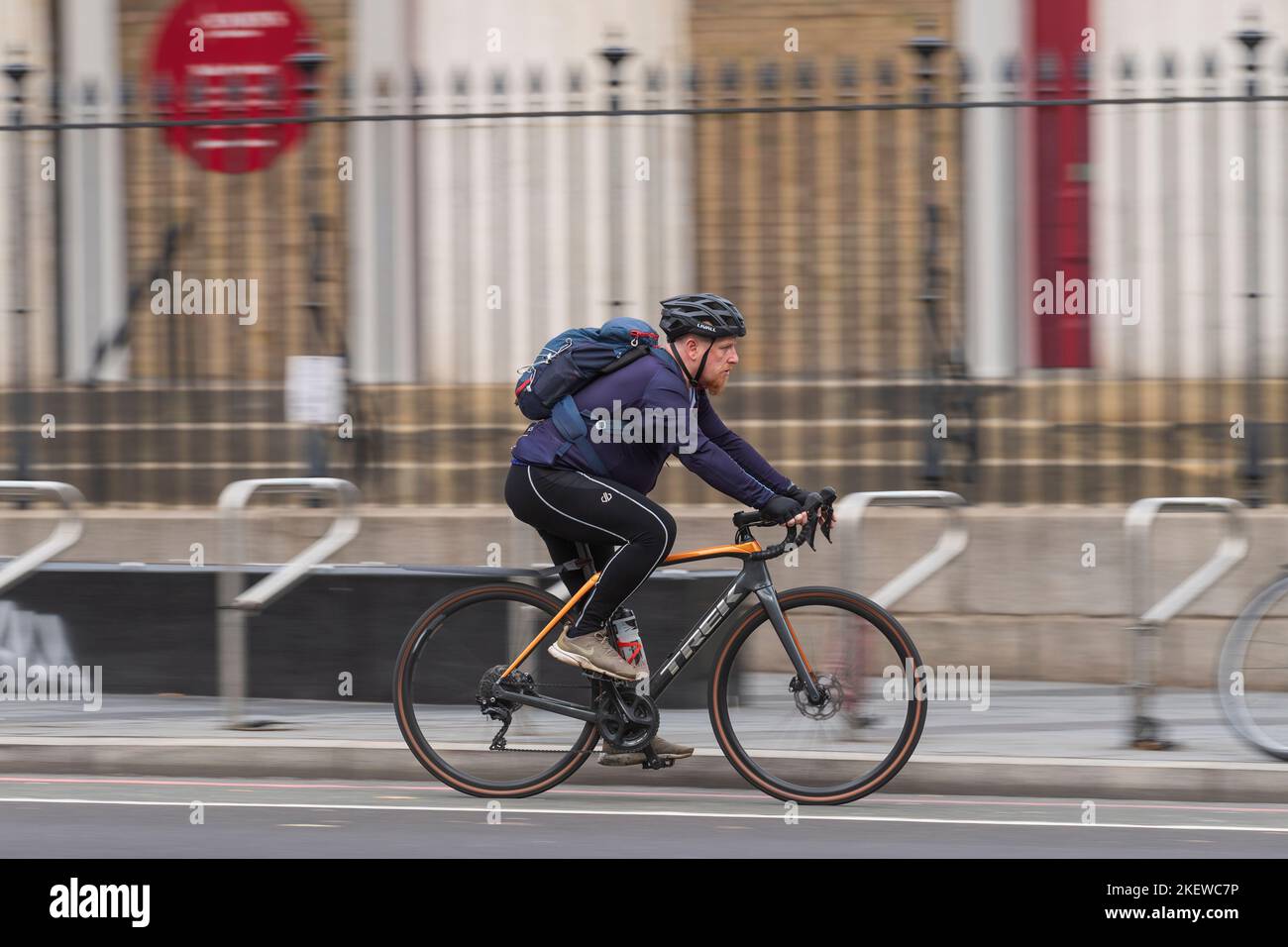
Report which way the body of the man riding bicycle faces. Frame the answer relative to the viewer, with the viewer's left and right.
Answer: facing to the right of the viewer

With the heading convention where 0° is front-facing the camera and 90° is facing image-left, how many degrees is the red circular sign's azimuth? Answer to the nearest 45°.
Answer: approximately 0°

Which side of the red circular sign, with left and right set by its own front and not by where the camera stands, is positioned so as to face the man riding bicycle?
front

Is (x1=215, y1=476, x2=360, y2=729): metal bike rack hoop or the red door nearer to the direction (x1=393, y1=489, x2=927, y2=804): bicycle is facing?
the red door

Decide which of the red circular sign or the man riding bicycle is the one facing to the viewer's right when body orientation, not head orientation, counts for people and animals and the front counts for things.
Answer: the man riding bicycle

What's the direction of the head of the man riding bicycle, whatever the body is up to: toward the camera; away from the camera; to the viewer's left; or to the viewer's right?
to the viewer's right

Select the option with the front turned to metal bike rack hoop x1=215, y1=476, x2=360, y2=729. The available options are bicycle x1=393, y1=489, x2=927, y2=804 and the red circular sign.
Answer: the red circular sign

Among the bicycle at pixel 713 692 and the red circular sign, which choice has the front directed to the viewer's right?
the bicycle

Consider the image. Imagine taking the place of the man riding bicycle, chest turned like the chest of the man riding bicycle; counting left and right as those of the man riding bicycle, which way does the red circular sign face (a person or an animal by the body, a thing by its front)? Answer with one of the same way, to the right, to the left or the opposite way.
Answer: to the right

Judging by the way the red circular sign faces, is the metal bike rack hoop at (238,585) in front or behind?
in front

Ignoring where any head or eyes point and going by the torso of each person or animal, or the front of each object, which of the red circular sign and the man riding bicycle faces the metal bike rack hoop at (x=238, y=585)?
the red circular sign

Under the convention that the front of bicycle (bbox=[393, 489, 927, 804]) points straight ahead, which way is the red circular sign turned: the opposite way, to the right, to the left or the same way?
to the right

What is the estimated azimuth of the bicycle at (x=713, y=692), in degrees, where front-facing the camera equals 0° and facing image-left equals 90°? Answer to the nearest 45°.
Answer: approximately 270°

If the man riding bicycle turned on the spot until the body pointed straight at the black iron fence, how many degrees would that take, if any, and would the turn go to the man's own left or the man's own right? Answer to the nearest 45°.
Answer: approximately 90° to the man's own left
